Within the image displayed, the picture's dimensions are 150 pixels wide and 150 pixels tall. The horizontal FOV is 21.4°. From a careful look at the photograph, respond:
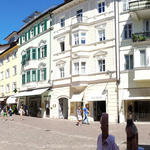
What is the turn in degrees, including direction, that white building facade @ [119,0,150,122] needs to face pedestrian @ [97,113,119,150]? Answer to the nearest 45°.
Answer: approximately 45° to its left

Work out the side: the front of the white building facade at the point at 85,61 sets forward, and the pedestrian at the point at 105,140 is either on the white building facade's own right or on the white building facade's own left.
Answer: on the white building facade's own left

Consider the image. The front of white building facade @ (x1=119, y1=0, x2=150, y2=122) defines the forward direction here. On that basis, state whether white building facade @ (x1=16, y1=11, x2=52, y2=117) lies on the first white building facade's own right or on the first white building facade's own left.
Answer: on the first white building facade's own right

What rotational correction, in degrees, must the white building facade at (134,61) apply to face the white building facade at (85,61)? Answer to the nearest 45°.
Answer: approximately 90° to its right

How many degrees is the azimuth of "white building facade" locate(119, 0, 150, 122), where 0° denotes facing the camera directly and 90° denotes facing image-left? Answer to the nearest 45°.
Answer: approximately 45°

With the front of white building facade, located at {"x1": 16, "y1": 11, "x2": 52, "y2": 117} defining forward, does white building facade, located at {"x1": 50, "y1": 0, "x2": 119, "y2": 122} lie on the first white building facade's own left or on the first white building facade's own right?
on the first white building facade's own left

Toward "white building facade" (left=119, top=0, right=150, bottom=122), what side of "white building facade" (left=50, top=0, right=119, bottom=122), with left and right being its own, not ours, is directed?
left
